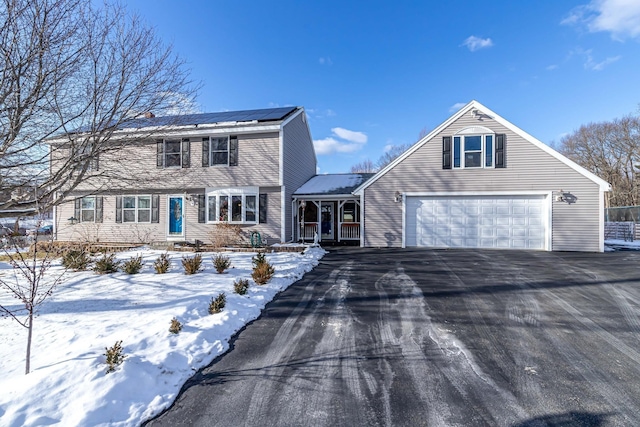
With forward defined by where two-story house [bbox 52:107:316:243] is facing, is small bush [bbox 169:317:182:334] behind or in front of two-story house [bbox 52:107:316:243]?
in front

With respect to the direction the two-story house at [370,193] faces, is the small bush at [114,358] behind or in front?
in front

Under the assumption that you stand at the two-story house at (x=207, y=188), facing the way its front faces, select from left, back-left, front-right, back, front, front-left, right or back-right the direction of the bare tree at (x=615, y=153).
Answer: left

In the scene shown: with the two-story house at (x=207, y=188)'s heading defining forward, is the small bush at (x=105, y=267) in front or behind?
in front

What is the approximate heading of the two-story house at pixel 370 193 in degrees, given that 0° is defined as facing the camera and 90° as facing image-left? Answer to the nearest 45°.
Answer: approximately 0°

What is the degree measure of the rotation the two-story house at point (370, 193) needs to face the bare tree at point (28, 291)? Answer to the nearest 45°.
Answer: approximately 45° to its right

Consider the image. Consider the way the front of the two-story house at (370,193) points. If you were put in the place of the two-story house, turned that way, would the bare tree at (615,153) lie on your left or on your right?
on your left

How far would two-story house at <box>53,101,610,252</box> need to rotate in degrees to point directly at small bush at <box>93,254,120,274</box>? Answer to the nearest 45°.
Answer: approximately 45° to its right
